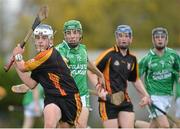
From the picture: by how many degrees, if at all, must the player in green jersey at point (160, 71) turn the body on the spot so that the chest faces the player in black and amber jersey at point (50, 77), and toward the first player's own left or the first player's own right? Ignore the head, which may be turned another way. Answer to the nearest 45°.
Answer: approximately 45° to the first player's own right

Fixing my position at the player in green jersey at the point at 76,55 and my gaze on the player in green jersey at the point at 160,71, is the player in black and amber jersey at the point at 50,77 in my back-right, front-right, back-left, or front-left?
back-right

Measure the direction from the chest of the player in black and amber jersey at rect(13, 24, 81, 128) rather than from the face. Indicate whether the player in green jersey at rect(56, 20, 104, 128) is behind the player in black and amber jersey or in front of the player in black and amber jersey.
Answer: behind

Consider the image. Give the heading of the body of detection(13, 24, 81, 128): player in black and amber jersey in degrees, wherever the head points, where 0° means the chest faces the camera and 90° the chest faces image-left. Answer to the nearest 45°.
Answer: approximately 45°

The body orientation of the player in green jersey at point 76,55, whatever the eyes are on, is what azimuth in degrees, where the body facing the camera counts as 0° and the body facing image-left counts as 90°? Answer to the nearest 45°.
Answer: approximately 0°

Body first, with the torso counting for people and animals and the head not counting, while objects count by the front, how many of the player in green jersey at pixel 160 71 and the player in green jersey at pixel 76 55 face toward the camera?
2
